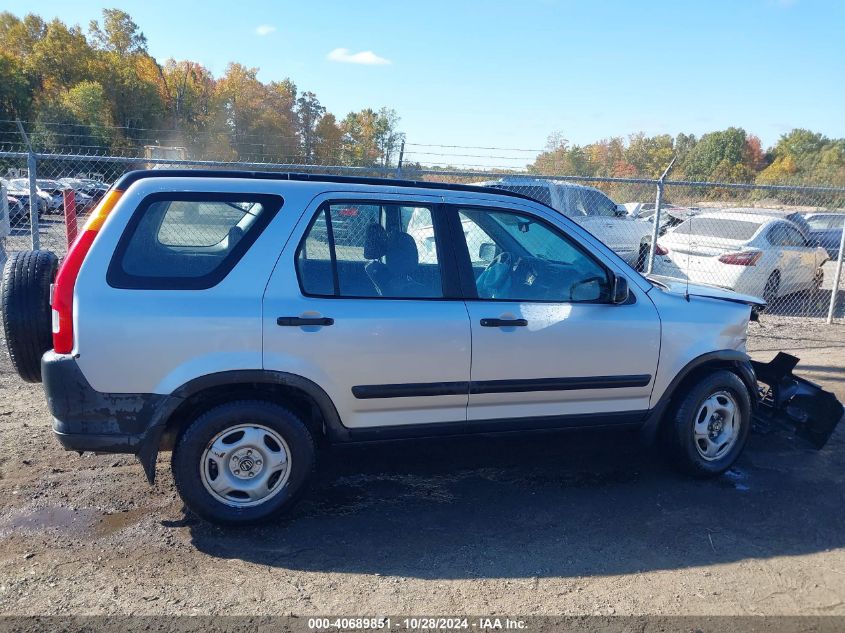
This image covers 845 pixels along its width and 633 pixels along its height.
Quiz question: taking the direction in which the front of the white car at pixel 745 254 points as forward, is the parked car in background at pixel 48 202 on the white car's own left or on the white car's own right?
on the white car's own left

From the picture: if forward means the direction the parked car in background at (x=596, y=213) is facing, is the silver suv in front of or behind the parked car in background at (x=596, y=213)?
behind

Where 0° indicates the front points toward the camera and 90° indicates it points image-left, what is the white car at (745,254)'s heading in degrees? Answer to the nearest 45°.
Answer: approximately 225°

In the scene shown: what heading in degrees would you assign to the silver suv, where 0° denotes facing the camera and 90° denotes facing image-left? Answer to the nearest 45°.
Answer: approximately 270°

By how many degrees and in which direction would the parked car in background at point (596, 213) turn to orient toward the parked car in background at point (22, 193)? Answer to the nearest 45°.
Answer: approximately 135° to its left

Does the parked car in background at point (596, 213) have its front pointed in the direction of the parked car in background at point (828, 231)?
yes

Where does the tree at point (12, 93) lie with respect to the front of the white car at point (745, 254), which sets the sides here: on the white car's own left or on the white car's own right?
on the white car's own left

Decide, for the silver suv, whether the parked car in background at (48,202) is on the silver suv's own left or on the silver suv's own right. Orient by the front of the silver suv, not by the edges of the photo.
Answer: on the silver suv's own left

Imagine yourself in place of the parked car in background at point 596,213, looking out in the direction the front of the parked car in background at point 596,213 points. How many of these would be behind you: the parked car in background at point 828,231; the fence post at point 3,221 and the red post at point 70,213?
2

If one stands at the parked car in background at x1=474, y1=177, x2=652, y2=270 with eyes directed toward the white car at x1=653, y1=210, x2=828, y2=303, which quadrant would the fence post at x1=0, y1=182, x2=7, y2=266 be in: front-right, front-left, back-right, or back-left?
back-right

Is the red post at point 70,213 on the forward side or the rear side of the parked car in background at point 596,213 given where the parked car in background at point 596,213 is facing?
on the rear side

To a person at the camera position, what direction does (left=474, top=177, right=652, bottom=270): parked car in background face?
facing away from the viewer and to the right of the viewer

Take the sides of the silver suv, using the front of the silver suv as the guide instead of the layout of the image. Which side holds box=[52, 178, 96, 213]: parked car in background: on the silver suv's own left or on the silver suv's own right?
on the silver suv's own left
